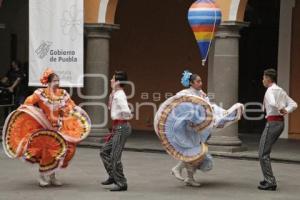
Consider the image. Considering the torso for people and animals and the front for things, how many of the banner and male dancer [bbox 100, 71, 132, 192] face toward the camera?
1

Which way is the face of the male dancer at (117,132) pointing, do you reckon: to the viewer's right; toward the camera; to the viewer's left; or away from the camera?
to the viewer's left

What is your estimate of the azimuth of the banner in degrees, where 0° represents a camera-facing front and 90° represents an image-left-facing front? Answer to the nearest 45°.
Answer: approximately 0°

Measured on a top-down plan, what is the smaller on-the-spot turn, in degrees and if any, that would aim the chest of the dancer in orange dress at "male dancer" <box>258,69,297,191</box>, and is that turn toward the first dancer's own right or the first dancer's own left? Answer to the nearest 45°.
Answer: approximately 45° to the first dancer's own left

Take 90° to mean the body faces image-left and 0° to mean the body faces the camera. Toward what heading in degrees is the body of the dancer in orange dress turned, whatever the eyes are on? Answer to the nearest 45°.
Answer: approximately 315°

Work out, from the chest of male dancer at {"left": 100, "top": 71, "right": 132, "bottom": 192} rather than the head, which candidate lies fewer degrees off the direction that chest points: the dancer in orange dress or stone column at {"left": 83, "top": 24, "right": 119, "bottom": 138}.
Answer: the dancer in orange dress

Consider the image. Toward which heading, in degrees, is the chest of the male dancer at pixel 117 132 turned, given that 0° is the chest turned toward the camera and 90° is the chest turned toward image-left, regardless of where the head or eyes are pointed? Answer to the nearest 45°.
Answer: approximately 90°
